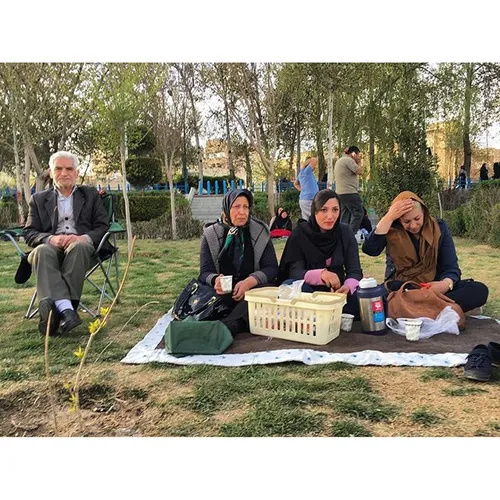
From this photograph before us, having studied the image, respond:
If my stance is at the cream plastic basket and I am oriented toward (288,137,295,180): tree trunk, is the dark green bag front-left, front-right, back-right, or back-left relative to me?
back-left

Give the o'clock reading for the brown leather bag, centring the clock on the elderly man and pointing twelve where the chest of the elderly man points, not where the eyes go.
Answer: The brown leather bag is roughly at 10 o'clock from the elderly man.

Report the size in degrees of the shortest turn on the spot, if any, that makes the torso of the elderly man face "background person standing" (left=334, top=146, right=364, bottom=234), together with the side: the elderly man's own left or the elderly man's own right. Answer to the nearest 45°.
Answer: approximately 135° to the elderly man's own left

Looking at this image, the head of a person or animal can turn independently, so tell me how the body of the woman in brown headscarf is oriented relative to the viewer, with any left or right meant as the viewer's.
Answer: facing the viewer

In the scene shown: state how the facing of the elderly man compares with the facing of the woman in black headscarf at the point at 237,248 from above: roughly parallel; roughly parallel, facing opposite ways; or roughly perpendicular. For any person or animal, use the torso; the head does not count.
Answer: roughly parallel

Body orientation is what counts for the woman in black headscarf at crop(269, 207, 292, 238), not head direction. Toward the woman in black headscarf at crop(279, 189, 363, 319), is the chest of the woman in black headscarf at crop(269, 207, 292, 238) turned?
yes

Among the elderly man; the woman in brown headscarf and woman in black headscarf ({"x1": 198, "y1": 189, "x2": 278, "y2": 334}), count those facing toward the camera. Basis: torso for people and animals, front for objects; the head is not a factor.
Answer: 3

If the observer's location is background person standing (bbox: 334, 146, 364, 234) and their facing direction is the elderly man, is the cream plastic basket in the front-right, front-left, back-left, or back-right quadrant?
front-left

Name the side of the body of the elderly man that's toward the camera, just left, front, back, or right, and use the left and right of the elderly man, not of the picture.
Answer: front

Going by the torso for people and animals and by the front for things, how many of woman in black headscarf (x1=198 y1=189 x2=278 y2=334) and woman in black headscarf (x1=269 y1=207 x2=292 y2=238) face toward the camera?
2

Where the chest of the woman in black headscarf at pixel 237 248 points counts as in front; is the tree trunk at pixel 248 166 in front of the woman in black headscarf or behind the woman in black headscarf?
behind

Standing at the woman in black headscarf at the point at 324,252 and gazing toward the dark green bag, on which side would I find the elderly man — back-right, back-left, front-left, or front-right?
front-right

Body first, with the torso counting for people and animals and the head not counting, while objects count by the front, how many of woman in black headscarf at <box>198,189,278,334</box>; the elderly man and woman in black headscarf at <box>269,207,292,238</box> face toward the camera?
3

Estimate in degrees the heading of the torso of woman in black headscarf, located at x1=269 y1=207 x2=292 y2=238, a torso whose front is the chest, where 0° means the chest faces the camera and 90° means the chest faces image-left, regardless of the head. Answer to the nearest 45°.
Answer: approximately 0°

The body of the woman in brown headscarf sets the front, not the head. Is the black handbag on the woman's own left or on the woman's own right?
on the woman's own right

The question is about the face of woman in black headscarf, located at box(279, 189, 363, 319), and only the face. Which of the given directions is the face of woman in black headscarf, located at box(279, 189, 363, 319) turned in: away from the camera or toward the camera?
toward the camera

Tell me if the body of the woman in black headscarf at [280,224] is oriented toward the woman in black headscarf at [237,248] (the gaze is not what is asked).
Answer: yes

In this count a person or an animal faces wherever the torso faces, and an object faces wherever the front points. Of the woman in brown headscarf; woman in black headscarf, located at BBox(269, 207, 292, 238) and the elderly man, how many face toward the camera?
3

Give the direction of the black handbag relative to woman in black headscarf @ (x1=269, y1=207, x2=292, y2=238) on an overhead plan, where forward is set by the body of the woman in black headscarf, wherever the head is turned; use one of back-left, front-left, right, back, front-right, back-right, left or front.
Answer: front

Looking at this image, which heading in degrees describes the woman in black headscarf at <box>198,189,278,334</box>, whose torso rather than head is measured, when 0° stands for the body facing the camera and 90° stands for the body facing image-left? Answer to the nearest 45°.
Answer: approximately 0°

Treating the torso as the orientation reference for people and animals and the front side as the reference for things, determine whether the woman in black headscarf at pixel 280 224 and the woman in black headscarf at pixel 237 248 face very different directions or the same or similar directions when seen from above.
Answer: same or similar directions

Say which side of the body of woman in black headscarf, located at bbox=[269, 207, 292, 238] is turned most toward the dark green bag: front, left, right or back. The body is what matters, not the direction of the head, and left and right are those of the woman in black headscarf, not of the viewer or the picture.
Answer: front
